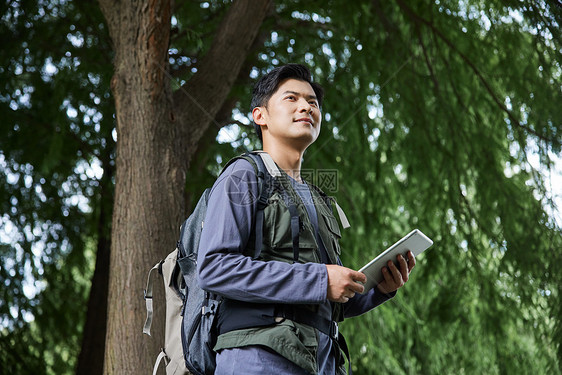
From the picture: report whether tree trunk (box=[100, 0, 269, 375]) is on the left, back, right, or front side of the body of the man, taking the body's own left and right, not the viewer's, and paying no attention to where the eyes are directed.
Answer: back

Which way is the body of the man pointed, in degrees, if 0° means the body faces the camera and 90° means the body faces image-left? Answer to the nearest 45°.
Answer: approximately 315°
